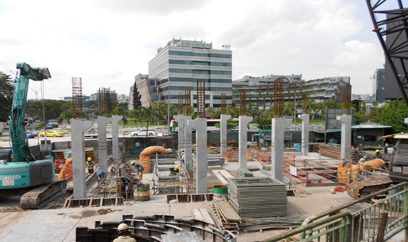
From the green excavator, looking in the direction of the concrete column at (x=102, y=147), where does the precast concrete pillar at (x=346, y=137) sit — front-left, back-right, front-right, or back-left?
front-right

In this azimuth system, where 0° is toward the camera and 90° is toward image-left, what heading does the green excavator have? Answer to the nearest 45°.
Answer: approximately 225°

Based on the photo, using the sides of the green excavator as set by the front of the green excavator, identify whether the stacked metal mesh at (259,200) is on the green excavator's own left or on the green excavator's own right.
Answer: on the green excavator's own right

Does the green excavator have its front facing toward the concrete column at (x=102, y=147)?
yes

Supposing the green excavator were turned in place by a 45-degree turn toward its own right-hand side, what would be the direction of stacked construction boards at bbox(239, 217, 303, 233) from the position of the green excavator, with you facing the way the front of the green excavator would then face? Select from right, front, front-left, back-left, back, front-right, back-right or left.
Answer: front-right

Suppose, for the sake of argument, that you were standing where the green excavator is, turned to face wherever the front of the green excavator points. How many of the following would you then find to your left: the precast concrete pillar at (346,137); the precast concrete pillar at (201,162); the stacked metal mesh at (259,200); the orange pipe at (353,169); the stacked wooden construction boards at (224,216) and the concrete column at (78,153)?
0
